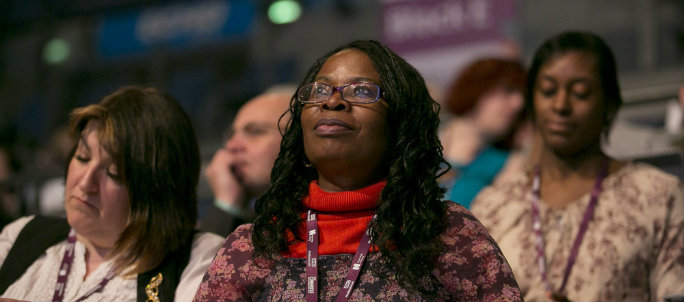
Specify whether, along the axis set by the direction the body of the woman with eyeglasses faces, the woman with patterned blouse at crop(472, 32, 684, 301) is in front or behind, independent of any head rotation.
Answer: behind

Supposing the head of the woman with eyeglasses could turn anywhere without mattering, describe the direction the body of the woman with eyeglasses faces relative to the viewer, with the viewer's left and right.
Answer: facing the viewer and to the left of the viewer
